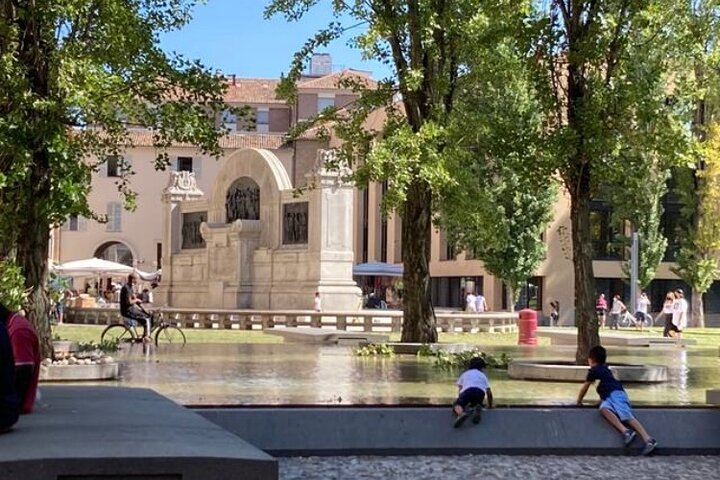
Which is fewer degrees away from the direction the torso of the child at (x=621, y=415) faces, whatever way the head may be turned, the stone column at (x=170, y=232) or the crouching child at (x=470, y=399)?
the stone column

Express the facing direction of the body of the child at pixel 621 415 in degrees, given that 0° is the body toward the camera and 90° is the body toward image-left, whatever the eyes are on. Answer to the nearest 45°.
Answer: approximately 135°

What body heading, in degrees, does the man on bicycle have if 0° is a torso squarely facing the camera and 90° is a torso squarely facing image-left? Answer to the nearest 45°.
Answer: approximately 270°

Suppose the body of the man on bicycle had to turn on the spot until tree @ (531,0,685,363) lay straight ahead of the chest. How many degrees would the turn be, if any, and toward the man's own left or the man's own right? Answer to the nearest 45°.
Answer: approximately 45° to the man's own right

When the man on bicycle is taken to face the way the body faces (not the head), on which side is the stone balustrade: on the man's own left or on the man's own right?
on the man's own left

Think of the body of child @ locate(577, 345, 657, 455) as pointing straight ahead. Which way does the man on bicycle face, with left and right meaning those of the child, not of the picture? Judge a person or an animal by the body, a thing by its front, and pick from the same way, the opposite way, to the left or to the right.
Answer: to the right

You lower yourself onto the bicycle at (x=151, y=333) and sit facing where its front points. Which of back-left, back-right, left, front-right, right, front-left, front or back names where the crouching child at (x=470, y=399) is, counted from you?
right

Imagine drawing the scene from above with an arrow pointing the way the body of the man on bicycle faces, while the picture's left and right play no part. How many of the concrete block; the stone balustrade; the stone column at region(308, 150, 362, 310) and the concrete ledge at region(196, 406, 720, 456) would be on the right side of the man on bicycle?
2

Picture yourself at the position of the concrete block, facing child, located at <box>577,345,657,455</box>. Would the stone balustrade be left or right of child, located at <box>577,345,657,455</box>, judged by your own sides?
left

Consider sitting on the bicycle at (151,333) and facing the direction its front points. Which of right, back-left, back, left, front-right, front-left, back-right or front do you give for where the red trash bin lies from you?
front

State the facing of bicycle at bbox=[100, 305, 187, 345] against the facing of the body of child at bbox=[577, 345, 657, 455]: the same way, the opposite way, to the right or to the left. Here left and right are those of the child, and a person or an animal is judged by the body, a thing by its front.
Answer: to the right

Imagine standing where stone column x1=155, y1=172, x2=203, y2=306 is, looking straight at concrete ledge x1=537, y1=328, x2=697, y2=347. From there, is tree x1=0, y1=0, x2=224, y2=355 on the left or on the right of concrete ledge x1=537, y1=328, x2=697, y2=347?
right

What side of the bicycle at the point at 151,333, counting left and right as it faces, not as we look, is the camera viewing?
right
